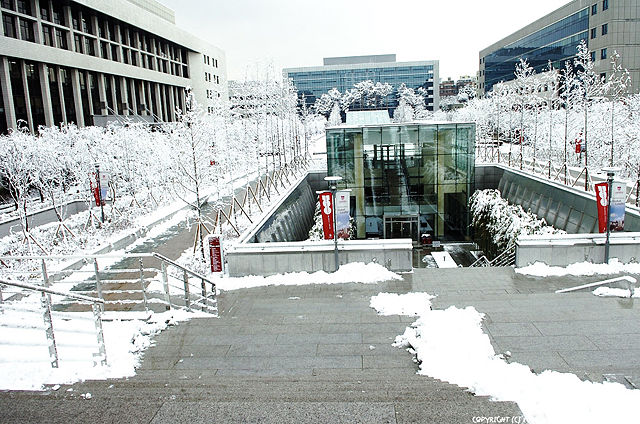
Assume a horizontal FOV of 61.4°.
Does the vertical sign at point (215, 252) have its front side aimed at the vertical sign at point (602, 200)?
no

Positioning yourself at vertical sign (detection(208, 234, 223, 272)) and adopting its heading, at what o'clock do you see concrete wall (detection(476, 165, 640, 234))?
The concrete wall is roughly at 8 o'clock from the vertical sign.

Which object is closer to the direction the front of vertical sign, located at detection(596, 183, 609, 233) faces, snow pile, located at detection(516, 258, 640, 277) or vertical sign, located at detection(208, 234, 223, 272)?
the snow pile

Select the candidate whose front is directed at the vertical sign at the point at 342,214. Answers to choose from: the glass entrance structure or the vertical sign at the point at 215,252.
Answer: the glass entrance structure

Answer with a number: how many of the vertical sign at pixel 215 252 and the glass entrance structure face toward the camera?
2

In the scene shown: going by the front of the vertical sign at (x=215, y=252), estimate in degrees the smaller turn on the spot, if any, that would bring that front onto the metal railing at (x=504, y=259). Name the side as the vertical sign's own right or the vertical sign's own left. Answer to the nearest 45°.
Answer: approximately 135° to the vertical sign's own left

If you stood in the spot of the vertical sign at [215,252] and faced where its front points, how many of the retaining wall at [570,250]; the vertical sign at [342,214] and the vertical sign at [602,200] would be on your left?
3

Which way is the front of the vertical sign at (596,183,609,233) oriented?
toward the camera

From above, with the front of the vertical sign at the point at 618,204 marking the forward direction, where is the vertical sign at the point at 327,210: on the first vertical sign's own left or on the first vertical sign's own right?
on the first vertical sign's own right

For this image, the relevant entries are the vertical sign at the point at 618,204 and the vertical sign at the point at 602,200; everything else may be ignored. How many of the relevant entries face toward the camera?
2

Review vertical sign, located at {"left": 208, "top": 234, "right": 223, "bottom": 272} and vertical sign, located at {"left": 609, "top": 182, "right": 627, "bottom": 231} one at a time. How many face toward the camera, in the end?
2

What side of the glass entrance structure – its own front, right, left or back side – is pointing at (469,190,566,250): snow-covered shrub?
left

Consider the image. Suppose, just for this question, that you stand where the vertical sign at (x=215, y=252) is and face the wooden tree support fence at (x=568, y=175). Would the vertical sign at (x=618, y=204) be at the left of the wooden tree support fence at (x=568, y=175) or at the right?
right

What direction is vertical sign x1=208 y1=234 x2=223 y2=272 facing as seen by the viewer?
toward the camera

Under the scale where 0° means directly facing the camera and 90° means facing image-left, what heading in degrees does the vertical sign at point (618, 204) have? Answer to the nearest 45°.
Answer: approximately 0°

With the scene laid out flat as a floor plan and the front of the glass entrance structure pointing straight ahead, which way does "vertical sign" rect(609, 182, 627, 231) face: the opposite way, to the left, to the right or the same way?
the same way
